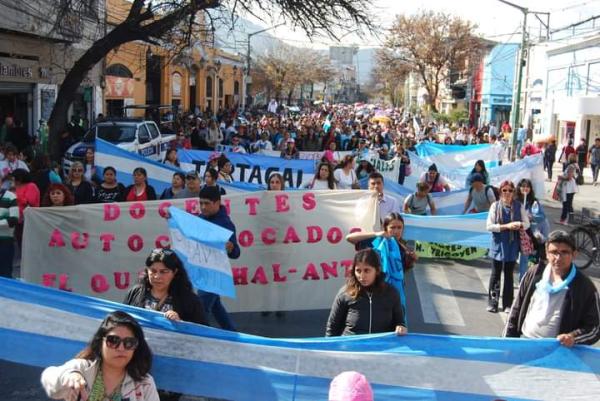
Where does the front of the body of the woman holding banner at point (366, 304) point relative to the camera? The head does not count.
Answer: toward the camera

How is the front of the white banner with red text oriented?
toward the camera

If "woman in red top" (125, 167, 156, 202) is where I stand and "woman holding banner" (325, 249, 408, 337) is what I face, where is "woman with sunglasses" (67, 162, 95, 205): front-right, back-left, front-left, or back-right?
back-right

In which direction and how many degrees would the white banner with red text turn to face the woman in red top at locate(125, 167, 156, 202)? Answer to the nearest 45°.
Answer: approximately 135° to its right

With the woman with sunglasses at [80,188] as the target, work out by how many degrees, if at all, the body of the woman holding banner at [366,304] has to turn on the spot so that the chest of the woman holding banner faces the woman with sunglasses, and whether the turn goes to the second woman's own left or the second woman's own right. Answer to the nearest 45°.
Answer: approximately 135° to the second woman's own right

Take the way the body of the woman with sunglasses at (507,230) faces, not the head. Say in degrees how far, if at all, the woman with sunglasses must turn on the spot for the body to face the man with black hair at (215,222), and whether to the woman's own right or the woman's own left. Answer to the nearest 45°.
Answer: approximately 45° to the woman's own right

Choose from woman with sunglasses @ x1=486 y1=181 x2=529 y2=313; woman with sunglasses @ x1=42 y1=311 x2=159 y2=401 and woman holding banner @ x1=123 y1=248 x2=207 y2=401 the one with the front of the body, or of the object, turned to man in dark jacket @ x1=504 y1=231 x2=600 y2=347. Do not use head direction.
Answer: woman with sunglasses @ x1=486 y1=181 x2=529 y2=313

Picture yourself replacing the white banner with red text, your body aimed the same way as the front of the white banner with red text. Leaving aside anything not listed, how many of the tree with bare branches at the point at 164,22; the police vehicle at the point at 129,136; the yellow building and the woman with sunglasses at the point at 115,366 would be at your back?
3

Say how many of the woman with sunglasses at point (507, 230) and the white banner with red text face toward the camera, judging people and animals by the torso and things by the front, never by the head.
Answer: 2

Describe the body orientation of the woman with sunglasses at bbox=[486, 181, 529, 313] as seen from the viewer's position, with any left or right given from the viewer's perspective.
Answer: facing the viewer

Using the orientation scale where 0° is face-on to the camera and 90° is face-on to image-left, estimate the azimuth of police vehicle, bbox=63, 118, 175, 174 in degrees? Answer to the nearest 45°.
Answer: approximately 45°
